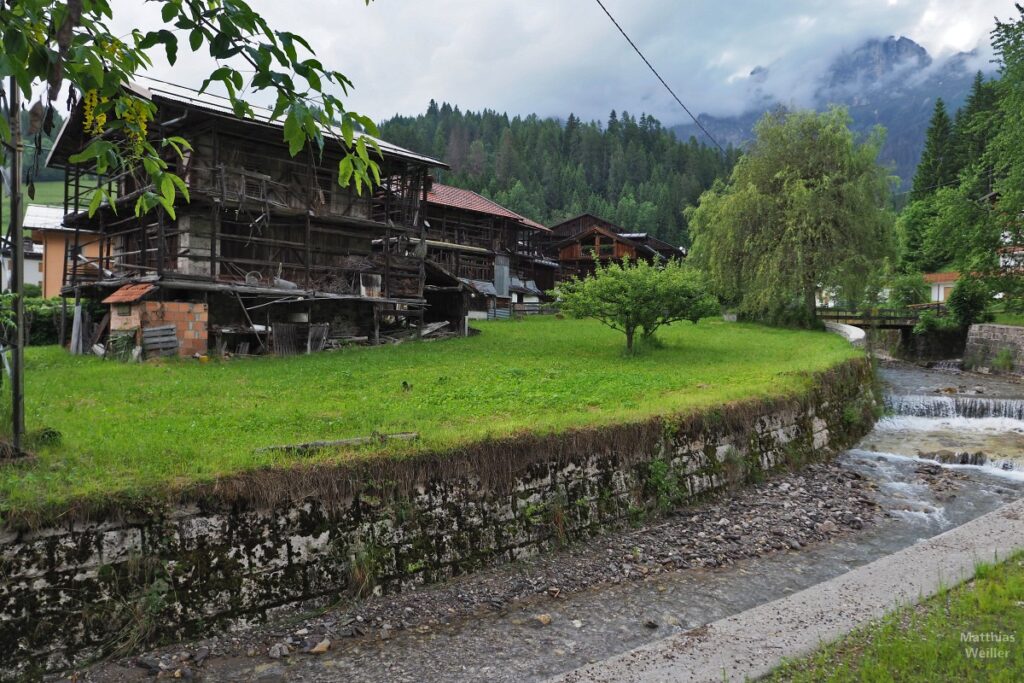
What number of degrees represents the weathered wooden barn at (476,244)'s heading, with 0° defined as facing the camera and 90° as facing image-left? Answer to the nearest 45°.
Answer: approximately 315°

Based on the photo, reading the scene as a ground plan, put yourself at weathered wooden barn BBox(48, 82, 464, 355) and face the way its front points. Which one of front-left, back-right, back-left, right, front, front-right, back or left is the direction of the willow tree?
front-left

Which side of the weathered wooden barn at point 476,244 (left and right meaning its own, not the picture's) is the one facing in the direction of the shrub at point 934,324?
front

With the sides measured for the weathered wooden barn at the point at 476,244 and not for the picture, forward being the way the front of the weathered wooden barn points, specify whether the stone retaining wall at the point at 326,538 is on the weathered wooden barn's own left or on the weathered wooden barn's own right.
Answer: on the weathered wooden barn's own right

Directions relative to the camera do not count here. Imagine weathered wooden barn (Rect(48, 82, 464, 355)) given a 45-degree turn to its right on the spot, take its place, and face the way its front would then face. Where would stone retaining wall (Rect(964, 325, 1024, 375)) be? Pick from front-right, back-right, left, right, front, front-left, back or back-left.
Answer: left

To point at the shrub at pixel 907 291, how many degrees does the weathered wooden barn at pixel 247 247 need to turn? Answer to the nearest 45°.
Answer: approximately 45° to its left

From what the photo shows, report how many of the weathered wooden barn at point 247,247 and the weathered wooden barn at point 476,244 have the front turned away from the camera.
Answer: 0

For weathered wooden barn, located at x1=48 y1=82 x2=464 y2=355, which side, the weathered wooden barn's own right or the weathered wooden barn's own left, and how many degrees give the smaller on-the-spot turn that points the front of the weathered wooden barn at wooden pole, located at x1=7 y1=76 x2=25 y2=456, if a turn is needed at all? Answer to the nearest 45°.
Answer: approximately 45° to the weathered wooden barn's own right

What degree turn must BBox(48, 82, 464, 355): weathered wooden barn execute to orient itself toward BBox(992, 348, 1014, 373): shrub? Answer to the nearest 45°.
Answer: approximately 45° to its left

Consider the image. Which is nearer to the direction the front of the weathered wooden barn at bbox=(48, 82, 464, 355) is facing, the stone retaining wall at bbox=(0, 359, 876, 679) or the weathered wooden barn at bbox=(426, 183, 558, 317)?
the stone retaining wall

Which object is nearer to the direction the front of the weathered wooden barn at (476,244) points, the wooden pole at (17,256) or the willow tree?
the willow tree

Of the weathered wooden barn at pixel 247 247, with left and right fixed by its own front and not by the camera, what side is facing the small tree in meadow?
front
